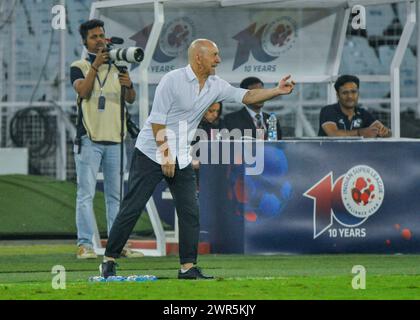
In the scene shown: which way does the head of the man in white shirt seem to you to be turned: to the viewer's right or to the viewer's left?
to the viewer's right

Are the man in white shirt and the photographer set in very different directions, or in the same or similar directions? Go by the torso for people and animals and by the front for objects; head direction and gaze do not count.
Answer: same or similar directions

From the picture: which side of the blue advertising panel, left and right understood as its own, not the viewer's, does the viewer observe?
front

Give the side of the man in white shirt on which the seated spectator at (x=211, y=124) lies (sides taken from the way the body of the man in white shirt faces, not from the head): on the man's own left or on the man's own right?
on the man's own left

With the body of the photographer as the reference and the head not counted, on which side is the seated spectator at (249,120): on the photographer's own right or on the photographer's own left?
on the photographer's own left

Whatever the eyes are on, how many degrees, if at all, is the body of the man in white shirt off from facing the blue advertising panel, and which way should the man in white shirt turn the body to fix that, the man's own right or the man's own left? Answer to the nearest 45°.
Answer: approximately 90° to the man's own left

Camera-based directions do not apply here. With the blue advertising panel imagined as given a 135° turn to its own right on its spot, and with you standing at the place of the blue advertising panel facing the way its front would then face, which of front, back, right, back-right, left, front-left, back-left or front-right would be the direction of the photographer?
front-left

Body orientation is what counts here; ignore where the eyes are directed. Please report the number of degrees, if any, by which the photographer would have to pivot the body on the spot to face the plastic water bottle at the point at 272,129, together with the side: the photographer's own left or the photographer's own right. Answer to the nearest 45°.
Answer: approximately 45° to the photographer's own left

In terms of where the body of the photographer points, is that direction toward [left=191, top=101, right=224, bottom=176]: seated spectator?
no

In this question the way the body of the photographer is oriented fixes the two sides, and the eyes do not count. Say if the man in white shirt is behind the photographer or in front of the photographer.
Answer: in front
